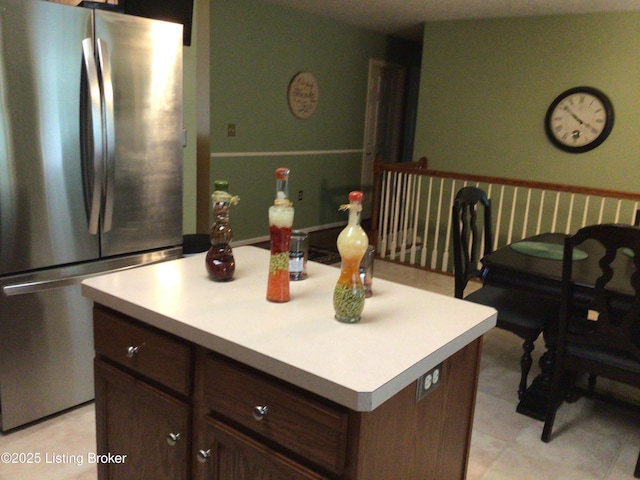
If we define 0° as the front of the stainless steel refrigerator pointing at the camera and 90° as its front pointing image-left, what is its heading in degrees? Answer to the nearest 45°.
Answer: approximately 315°

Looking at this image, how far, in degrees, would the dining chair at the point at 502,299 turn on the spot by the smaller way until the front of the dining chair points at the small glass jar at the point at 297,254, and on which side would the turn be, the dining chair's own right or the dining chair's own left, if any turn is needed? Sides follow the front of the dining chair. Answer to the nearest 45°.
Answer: approximately 90° to the dining chair's own right

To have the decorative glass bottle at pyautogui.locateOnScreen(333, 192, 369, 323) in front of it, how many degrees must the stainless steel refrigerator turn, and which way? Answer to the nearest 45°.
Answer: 0° — it already faces it

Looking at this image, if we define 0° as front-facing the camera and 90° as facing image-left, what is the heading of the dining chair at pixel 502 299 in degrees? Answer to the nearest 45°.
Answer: approximately 315°

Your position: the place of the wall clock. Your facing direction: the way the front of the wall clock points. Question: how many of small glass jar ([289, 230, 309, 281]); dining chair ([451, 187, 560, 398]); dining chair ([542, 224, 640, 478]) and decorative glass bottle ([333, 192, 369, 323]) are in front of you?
4

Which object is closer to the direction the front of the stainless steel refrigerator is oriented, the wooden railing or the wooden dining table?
the wooden dining table

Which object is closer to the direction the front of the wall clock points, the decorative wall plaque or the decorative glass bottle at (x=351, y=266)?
the decorative glass bottle

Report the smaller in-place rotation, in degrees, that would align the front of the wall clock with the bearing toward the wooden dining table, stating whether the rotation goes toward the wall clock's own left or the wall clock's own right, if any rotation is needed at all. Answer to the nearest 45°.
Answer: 0° — it already faces it

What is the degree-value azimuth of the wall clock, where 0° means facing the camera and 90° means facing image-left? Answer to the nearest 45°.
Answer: approximately 0°

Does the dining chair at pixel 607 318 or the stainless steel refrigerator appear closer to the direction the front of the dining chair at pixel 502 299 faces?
the dining chair
